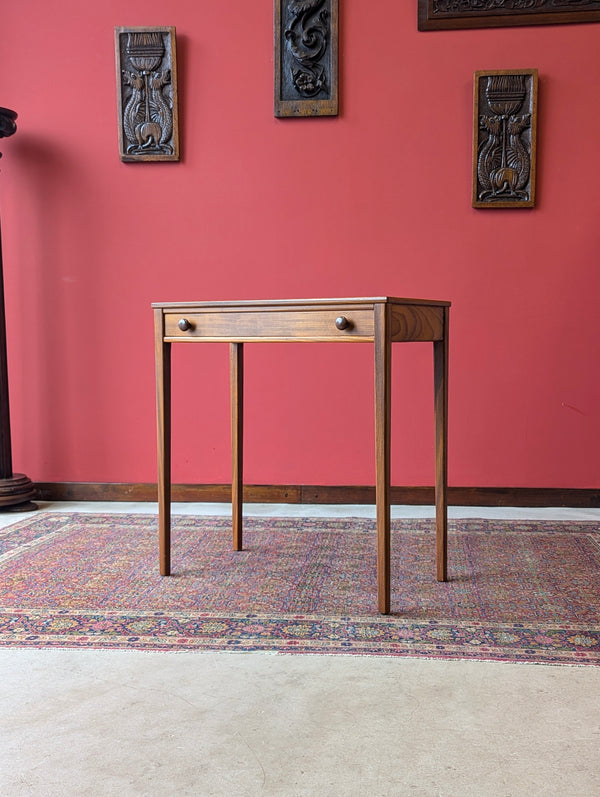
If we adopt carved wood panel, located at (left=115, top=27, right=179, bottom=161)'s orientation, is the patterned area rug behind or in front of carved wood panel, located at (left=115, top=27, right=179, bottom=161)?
in front

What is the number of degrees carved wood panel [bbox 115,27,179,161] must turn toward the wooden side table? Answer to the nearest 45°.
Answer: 0° — it already faces it

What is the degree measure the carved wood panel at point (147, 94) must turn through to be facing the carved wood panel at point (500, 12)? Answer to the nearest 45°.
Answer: approximately 90° to its left

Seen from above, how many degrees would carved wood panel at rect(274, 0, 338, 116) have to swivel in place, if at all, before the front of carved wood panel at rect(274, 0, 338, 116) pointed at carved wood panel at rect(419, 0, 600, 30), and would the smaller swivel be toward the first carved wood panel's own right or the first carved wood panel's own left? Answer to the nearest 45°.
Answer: approximately 90° to the first carved wood panel's own left

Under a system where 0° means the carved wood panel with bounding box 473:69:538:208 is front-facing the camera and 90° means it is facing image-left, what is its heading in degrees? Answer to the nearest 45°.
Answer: approximately 0°

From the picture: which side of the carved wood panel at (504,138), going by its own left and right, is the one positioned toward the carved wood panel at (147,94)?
right

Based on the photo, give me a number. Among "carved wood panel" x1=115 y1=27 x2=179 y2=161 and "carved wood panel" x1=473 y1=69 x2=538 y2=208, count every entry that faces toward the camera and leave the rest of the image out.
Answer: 2

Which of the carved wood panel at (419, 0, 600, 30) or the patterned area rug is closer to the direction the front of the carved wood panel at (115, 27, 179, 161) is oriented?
the patterned area rug
